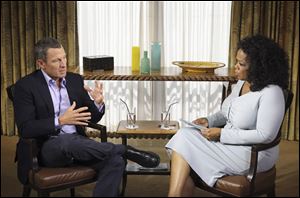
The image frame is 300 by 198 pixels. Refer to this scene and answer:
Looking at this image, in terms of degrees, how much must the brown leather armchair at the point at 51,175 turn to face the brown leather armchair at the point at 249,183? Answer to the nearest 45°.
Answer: approximately 45° to its left

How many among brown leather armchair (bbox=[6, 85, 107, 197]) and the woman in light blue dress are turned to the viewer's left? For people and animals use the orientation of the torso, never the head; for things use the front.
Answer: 1

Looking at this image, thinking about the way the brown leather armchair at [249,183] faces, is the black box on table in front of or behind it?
in front

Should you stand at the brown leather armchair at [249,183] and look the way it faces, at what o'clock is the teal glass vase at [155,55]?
The teal glass vase is roughly at 2 o'clock from the brown leather armchair.

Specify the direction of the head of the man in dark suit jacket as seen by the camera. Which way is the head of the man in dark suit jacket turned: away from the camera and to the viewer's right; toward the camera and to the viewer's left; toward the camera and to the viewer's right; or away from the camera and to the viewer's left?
toward the camera and to the viewer's right

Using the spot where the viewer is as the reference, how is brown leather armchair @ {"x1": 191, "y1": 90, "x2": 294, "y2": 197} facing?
facing to the left of the viewer

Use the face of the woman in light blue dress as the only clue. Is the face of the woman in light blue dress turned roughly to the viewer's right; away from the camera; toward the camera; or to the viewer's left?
to the viewer's left

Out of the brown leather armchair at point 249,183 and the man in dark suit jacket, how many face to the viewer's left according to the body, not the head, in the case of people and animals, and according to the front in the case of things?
1

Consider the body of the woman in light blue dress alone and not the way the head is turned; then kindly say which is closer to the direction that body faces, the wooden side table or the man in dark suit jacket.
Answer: the man in dark suit jacket

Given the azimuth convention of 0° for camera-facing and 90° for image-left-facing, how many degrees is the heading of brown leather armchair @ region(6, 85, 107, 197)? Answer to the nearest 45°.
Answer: approximately 315°

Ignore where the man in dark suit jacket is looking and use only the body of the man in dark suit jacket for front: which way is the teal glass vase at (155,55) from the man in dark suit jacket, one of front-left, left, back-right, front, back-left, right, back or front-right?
left

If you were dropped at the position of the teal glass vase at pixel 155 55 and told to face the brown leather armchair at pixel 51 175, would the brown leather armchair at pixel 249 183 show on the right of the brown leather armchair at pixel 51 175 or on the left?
left

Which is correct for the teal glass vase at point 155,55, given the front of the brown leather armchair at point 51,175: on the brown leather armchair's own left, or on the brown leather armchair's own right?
on the brown leather armchair's own left

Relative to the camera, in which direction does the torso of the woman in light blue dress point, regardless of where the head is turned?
to the viewer's left

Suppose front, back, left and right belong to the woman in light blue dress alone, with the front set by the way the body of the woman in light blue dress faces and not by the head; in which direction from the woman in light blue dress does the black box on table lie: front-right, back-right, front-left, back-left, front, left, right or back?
front-right
